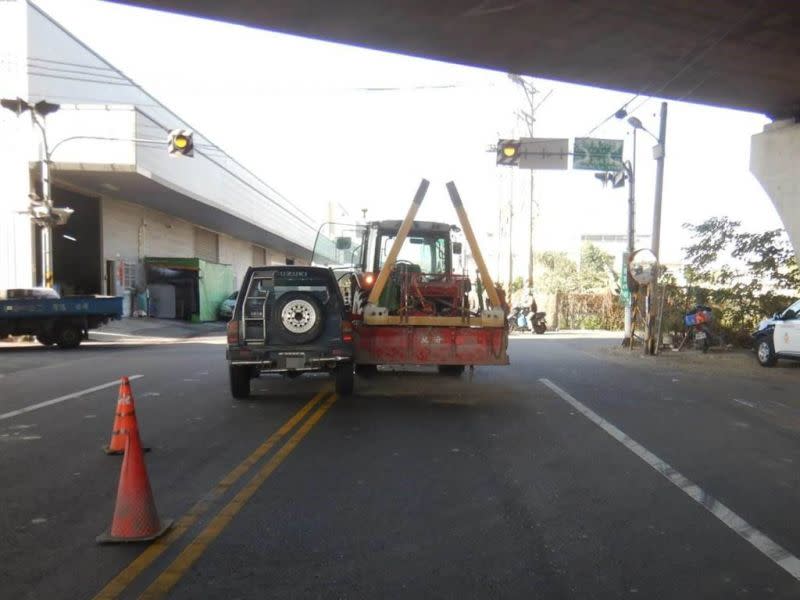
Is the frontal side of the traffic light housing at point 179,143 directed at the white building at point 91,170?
no

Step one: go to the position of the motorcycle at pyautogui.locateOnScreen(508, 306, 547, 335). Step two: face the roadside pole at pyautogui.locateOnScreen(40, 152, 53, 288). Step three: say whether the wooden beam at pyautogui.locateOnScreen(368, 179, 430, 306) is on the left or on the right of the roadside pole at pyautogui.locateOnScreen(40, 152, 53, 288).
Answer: left

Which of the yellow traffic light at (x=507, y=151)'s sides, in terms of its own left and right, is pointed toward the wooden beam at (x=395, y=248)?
front

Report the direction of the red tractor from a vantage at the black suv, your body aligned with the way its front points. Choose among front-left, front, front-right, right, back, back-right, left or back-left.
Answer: right

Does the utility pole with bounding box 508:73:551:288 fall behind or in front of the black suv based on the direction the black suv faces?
in front

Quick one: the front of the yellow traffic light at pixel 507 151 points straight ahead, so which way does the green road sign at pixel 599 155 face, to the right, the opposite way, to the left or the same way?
the same way

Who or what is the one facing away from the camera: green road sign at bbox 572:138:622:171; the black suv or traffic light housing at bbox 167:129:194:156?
the black suv

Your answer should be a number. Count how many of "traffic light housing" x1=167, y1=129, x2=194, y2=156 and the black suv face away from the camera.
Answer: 1

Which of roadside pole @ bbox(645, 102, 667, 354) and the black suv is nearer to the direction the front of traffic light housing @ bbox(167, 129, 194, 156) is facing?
the black suv

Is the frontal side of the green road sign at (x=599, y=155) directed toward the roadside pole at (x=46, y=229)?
no

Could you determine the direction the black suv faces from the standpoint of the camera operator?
facing away from the viewer

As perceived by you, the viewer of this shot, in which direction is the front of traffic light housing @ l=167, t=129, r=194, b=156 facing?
facing the viewer

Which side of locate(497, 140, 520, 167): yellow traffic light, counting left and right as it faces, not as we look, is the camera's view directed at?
front

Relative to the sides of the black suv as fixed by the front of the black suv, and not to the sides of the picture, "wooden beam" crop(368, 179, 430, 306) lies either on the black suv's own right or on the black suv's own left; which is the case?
on the black suv's own right

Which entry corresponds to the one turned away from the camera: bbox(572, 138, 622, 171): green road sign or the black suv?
the black suv

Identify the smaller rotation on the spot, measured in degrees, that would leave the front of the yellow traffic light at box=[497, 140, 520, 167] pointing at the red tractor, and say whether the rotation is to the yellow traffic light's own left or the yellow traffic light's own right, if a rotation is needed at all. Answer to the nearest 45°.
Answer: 0° — it already faces it

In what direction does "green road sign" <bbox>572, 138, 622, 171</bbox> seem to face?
toward the camera

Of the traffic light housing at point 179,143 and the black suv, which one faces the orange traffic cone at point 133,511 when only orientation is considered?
the traffic light housing
